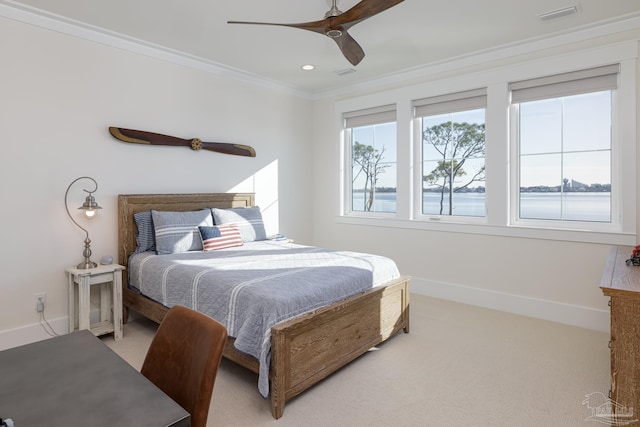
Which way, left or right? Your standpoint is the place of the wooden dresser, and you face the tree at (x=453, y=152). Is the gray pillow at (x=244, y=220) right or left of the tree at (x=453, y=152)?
left

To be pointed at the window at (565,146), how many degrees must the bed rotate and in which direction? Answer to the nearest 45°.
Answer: approximately 45° to its left

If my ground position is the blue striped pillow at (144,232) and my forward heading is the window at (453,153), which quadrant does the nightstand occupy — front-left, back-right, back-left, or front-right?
back-right

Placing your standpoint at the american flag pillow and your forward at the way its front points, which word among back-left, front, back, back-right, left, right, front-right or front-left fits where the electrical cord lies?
back-right

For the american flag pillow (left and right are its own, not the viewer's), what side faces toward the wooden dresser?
front

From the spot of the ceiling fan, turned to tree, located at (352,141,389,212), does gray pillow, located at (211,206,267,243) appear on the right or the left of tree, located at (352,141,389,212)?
left

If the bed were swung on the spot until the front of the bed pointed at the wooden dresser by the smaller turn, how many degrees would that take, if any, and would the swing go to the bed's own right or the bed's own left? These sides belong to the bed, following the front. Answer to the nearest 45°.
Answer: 0° — it already faces it

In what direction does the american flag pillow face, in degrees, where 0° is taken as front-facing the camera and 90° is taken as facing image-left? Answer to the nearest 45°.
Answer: approximately 315°

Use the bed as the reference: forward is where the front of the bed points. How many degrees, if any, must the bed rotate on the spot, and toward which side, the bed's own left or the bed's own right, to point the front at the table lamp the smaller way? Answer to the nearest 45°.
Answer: approximately 180°

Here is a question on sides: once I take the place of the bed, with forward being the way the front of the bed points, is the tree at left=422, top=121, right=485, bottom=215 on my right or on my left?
on my left

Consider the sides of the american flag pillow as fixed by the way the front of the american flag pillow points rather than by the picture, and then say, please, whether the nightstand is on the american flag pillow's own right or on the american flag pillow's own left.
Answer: on the american flag pillow's own right

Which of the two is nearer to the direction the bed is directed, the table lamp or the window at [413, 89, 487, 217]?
the window

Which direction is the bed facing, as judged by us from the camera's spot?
facing the viewer and to the right of the viewer

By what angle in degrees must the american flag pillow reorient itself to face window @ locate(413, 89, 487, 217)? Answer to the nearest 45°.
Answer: approximately 45° to its left
